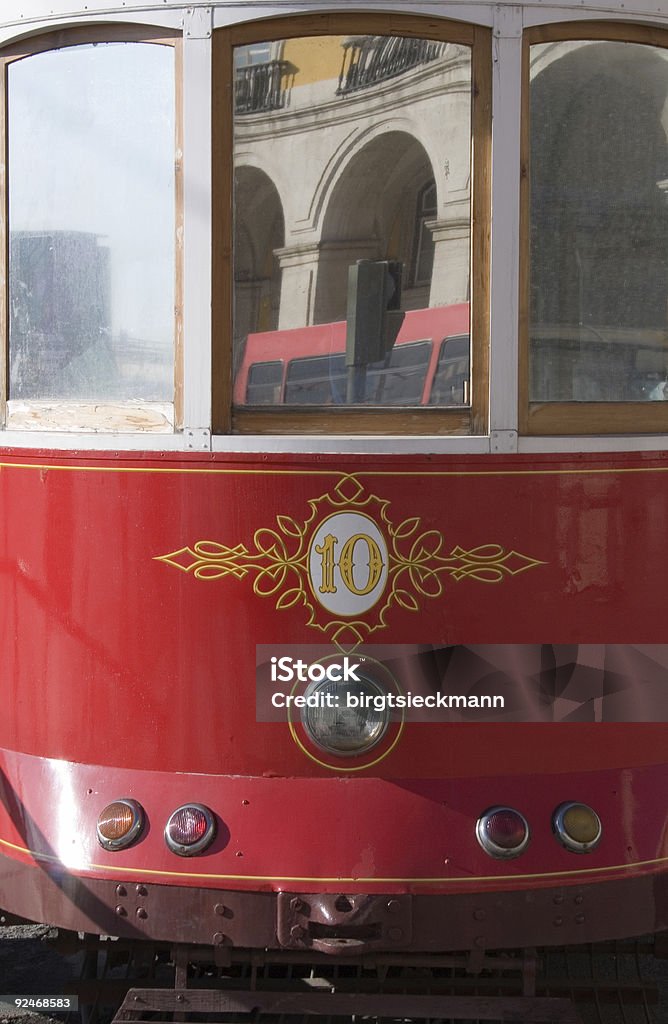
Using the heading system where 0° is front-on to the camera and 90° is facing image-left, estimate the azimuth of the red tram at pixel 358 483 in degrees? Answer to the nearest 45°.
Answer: approximately 0°
